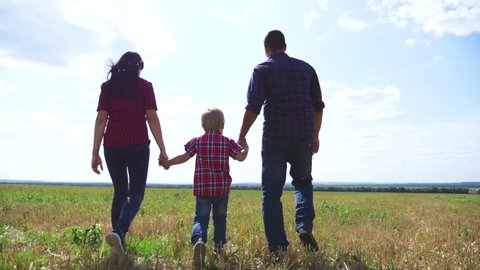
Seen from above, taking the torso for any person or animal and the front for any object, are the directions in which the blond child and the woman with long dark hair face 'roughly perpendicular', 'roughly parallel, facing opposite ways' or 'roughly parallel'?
roughly parallel

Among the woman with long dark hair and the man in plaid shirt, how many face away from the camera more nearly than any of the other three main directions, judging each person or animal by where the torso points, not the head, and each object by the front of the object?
2

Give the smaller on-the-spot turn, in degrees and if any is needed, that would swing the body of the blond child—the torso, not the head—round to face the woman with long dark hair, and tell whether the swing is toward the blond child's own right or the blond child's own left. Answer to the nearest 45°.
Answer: approximately 90° to the blond child's own left

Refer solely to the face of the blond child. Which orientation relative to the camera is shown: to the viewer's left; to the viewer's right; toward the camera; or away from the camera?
away from the camera

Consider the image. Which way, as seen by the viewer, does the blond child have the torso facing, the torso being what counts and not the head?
away from the camera

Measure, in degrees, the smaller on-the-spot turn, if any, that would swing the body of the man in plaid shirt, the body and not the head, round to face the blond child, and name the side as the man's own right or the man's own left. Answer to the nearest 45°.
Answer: approximately 90° to the man's own left

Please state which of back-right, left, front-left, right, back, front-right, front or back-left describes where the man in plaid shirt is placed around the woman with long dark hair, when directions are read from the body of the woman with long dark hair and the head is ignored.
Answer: right

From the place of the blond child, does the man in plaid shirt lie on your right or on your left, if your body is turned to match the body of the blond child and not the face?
on your right

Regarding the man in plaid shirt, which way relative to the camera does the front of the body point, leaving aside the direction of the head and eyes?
away from the camera

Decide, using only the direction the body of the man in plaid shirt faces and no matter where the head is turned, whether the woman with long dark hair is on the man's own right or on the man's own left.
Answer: on the man's own left

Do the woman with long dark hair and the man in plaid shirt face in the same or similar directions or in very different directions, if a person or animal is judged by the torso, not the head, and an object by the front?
same or similar directions

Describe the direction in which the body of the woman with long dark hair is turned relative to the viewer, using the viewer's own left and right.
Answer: facing away from the viewer
